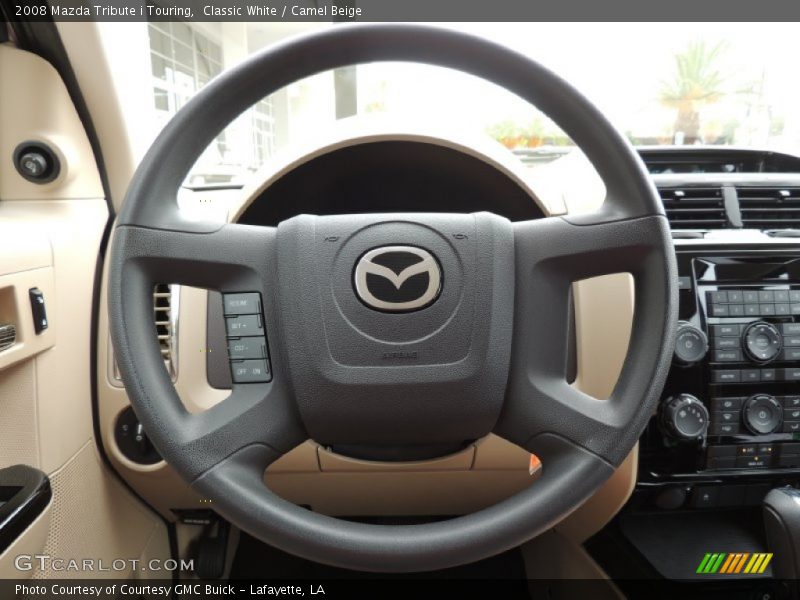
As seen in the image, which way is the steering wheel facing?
toward the camera

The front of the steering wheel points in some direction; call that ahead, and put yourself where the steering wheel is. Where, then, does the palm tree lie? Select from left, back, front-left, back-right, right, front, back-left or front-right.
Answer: back-left
